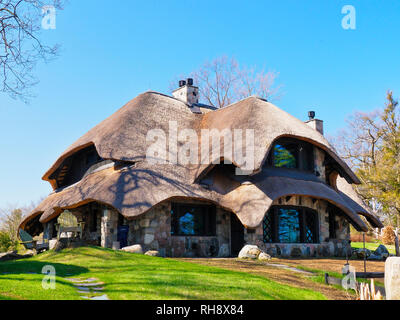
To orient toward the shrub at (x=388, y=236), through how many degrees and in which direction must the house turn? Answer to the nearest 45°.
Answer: approximately 135° to its left

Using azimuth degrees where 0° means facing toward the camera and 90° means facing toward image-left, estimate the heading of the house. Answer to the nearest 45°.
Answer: approximately 0°

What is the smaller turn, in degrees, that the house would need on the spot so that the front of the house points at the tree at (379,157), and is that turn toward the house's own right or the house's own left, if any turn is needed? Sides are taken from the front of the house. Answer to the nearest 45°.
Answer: approximately 135° to the house's own left
